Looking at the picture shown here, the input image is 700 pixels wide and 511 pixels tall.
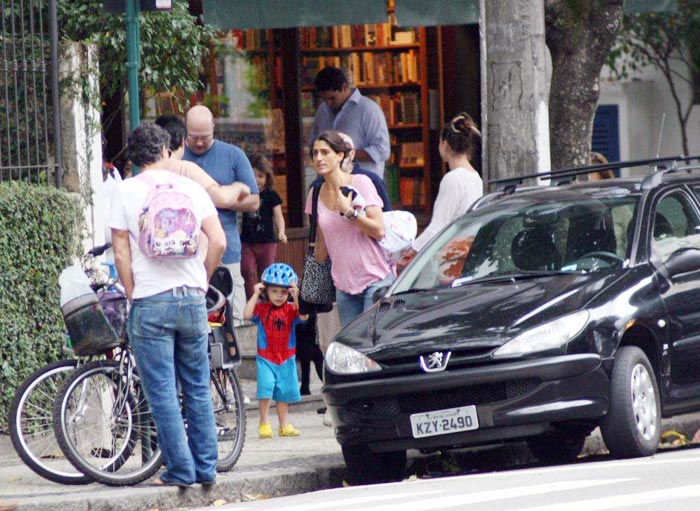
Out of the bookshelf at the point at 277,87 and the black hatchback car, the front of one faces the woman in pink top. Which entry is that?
the bookshelf

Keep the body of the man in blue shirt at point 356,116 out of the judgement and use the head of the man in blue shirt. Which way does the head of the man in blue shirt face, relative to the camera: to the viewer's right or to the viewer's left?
to the viewer's left

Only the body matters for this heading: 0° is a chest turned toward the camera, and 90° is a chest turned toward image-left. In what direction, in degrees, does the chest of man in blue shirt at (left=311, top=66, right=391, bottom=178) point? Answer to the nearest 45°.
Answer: approximately 45°

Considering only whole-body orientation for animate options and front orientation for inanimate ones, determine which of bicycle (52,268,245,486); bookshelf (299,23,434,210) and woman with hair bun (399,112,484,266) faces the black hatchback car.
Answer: the bookshelf

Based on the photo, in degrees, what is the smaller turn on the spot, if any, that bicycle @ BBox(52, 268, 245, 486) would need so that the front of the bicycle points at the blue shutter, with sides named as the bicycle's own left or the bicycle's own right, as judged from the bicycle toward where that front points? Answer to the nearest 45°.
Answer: approximately 180°

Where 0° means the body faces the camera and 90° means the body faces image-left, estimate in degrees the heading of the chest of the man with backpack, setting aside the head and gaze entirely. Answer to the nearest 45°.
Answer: approximately 180°

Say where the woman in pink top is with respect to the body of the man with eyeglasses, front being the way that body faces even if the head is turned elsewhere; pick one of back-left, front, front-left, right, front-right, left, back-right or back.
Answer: left

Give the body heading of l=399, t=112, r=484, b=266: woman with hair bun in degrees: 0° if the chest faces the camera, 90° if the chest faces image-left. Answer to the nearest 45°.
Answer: approximately 135°

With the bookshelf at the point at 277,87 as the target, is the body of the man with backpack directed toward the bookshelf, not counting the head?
yes

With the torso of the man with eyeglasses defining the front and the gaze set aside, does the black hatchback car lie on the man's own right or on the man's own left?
on the man's own left

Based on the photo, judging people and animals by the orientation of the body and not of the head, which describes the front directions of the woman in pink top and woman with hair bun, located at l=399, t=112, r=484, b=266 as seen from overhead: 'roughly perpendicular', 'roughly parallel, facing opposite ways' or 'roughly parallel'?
roughly perpendicular
